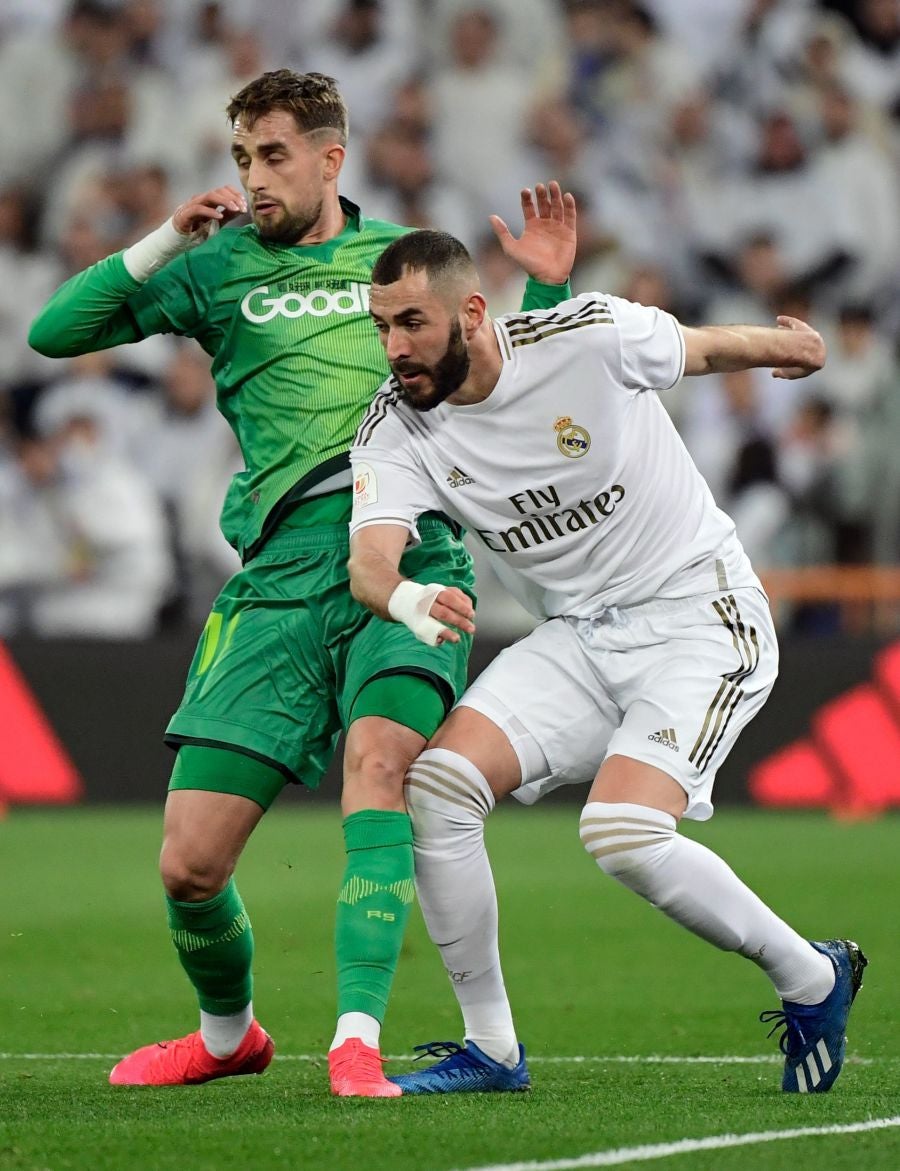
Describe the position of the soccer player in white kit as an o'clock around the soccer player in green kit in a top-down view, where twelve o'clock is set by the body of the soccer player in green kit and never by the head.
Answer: The soccer player in white kit is roughly at 10 o'clock from the soccer player in green kit.

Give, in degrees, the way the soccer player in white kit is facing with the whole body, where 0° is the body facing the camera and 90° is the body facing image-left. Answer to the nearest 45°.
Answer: approximately 45°

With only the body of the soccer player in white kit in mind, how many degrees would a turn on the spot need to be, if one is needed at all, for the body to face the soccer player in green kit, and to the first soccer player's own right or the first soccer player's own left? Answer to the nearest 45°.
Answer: approximately 45° to the first soccer player's own right
